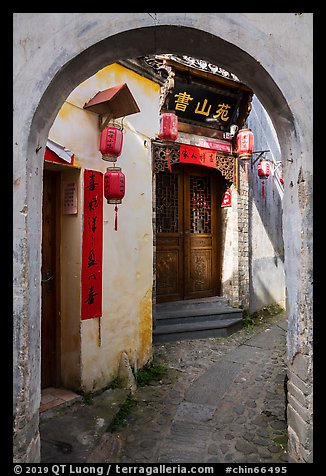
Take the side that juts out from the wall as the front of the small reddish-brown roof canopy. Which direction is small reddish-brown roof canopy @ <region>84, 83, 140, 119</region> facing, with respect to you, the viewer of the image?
facing the viewer and to the right of the viewer

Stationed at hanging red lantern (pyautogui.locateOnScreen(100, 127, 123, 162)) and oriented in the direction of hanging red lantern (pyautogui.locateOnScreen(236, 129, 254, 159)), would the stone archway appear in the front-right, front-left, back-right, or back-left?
back-right

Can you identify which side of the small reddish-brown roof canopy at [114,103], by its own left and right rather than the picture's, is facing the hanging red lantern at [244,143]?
left

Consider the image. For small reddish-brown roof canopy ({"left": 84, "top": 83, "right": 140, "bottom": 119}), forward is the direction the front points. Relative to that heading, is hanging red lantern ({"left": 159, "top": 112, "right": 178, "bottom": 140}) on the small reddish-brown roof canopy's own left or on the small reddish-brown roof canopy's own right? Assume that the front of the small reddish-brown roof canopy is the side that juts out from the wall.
on the small reddish-brown roof canopy's own left

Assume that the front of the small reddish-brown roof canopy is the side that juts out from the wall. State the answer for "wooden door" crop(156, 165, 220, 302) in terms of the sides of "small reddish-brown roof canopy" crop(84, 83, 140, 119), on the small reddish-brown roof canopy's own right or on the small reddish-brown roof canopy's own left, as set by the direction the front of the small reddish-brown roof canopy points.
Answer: on the small reddish-brown roof canopy's own left
